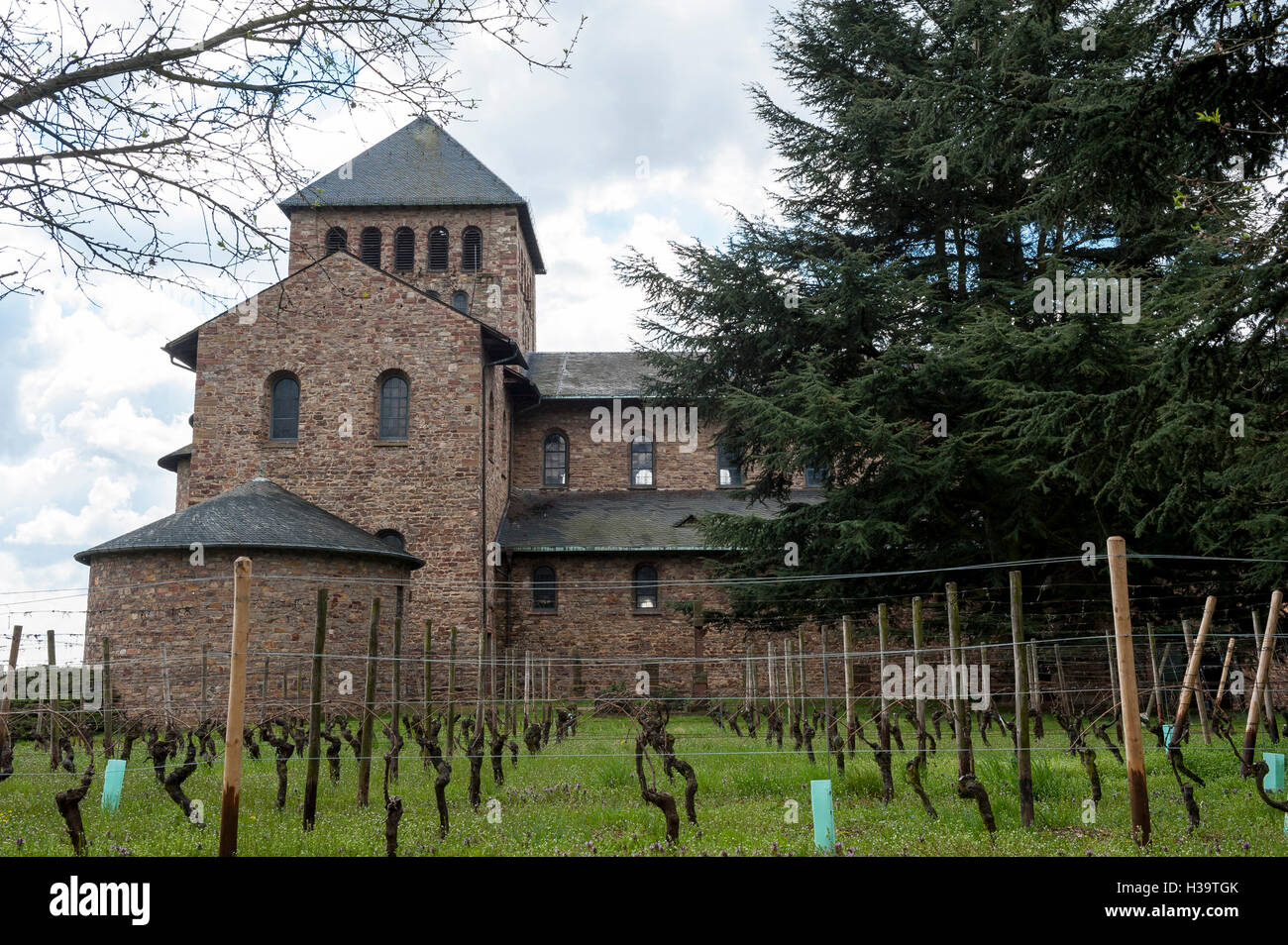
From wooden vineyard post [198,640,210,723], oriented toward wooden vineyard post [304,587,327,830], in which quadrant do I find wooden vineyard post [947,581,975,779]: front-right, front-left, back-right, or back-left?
front-left

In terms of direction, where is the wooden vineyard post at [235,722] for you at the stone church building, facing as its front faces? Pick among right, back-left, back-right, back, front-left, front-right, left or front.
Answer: right

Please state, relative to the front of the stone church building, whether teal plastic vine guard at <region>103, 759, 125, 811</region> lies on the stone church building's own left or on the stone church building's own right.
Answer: on the stone church building's own right

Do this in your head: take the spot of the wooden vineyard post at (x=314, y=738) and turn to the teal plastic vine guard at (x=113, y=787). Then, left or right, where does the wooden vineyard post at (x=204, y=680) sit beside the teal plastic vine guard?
right

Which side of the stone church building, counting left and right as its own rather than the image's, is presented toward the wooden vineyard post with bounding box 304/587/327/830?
right
